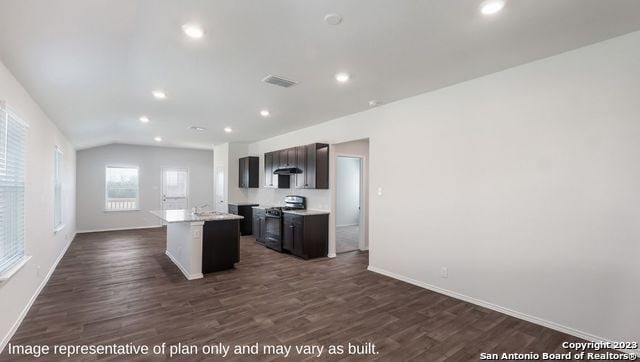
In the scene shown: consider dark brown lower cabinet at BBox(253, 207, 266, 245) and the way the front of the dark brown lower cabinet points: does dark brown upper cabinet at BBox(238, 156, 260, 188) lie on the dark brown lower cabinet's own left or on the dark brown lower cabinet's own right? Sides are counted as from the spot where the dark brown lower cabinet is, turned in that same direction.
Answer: on the dark brown lower cabinet's own right

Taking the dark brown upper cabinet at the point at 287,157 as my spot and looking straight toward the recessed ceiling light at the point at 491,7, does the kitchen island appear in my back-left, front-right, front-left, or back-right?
front-right

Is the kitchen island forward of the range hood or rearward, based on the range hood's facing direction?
forward

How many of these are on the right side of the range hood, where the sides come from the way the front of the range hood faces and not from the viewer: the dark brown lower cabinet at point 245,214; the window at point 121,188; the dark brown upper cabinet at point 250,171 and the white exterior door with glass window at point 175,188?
4

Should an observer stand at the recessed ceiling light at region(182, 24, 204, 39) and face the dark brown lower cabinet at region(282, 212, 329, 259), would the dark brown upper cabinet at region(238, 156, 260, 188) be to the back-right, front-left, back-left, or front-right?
front-left

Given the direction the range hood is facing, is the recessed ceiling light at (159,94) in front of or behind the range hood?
in front

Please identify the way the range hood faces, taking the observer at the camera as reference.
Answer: facing the viewer and to the left of the viewer

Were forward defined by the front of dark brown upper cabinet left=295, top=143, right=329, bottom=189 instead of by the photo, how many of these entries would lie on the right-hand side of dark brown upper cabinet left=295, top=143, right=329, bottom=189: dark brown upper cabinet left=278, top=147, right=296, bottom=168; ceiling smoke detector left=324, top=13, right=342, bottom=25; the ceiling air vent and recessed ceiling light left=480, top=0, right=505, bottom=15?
1

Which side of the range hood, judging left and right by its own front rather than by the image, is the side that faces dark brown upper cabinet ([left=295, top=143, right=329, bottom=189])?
left

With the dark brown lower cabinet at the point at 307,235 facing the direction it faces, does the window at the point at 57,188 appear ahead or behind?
ahead

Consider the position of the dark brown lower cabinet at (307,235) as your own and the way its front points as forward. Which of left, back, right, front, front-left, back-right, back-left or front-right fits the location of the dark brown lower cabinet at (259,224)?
right

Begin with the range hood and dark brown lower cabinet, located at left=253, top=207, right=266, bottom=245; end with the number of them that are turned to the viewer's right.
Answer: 0

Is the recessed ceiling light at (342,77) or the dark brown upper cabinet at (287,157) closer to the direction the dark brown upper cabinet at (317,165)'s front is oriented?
the recessed ceiling light

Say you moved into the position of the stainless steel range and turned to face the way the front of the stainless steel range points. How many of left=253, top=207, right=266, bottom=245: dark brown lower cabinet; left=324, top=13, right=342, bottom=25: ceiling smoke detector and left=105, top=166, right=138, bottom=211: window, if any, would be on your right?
2
